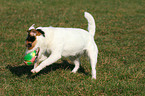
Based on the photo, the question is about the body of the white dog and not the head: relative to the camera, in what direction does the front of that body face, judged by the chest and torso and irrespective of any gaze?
to the viewer's left
